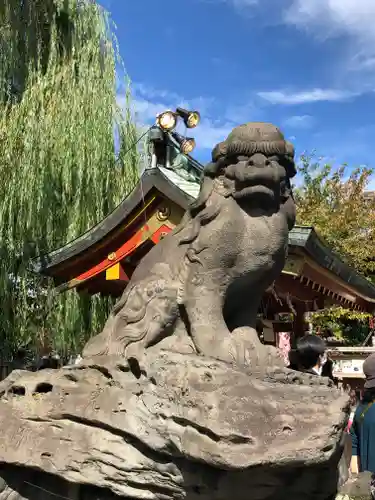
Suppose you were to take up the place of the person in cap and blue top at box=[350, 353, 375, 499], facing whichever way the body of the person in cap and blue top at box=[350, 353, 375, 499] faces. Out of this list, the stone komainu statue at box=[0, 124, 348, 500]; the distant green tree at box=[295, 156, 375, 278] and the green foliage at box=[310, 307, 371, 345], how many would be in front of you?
2

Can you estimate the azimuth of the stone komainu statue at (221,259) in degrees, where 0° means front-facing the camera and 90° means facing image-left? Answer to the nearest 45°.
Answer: approximately 315°

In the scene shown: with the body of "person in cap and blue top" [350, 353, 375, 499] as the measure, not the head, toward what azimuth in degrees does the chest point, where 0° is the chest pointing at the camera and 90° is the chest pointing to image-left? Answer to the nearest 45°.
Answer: approximately 180°

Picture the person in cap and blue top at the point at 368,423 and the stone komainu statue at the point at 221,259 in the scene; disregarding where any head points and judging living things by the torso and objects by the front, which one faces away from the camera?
the person in cap and blue top

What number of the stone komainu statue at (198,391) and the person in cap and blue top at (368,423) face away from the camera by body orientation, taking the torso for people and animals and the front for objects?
1

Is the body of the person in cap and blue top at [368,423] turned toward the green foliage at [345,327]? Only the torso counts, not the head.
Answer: yes

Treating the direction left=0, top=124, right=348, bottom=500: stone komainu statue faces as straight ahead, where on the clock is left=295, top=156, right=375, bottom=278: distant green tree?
The distant green tree is roughly at 8 o'clock from the stone komainu statue.

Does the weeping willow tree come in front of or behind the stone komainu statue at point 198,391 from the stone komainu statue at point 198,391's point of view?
behind

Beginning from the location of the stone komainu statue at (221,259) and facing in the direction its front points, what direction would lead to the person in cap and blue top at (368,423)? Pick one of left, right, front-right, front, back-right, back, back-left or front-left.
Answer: left

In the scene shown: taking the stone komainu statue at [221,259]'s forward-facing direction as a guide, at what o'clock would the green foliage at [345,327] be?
The green foliage is roughly at 8 o'clock from the stone komainu statue.

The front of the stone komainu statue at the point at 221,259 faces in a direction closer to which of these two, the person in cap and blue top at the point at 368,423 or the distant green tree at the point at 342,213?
the person in cap and blue top
